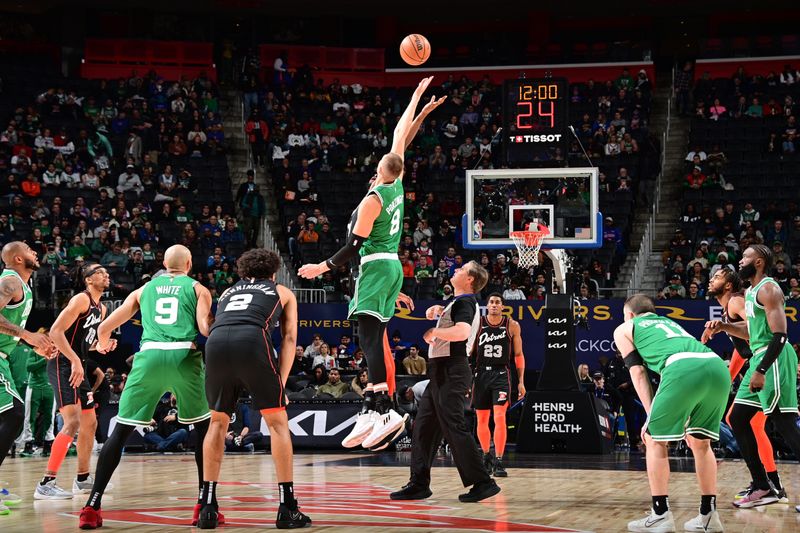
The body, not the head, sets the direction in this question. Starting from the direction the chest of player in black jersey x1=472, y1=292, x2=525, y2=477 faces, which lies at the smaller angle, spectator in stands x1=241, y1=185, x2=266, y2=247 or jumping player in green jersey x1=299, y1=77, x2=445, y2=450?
the jumping player in green jersey

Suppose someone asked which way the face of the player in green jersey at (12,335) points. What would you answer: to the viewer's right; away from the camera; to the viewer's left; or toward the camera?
to the viewer's right

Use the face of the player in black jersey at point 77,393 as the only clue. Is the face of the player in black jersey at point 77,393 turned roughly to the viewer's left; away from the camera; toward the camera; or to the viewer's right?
to the viewer's right

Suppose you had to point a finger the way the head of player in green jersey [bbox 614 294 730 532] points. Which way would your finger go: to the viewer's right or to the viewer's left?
to the viewer's left

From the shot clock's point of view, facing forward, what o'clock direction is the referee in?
The referee is roughly at 12 o'clock from the shot clock.

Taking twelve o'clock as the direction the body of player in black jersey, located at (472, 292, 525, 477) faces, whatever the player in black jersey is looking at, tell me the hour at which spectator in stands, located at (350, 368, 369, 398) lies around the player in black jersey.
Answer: The spectator in stands is roughly at 5 o'clock from the player in black jersey.

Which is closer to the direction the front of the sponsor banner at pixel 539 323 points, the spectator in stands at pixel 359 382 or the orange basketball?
the orange basketball

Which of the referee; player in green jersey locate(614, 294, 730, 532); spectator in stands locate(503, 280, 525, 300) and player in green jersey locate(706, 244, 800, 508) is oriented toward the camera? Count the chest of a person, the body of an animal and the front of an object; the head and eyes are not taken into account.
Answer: the spectator in stands

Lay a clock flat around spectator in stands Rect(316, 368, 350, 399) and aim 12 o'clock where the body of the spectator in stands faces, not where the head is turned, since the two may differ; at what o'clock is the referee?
The referee is roughly at 12 o'clock from the spectator in stands.

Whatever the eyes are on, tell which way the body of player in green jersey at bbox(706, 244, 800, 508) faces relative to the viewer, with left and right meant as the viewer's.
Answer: facing to the left of the viewer

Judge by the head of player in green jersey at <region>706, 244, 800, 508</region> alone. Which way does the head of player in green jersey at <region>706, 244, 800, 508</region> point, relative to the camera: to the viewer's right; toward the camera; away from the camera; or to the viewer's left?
to the viewer's left

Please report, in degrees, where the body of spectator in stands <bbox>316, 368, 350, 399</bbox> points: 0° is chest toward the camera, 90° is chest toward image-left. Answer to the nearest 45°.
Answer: approximately 0°
